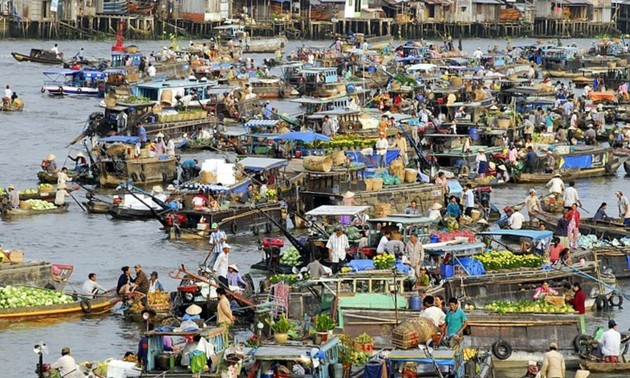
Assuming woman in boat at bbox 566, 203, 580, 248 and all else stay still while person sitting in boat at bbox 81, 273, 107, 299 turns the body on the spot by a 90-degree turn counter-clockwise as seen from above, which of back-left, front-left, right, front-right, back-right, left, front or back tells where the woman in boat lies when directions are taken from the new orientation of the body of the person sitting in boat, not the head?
right

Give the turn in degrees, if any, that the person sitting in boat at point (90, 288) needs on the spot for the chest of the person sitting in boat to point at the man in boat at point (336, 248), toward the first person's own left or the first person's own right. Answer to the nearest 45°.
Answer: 0° — they already face them

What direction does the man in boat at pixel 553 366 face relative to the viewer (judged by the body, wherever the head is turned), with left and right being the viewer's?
facing away from the viewer

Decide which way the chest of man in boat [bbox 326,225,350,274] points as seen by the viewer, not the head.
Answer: toward the camera

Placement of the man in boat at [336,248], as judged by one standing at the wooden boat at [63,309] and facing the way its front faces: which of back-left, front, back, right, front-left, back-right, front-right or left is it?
front

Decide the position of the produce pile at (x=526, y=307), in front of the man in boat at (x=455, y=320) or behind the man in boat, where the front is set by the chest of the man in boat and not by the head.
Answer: behind

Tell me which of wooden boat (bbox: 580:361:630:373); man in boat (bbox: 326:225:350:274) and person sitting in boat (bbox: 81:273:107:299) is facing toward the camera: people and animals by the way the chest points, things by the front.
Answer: the man in boat

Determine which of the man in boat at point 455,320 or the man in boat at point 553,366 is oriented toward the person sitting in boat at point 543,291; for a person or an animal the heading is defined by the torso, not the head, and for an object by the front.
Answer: the man in boat at point 553,366

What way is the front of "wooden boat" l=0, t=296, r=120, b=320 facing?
to the viewer's right

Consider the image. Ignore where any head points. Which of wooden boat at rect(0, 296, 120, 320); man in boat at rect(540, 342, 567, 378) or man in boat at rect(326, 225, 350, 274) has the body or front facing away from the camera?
man in boat at rect(540, 342, 567, 378)
